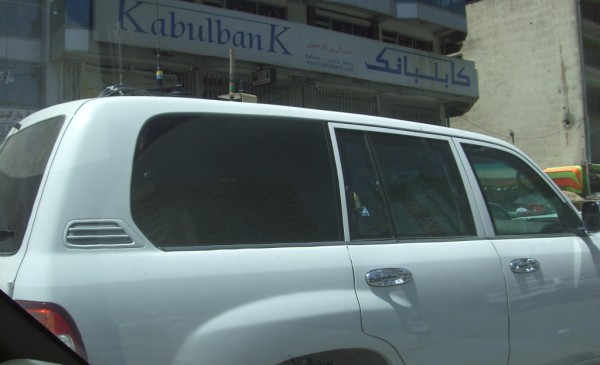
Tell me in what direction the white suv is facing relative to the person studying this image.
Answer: facing away from the viewer and to the right of the viewer
